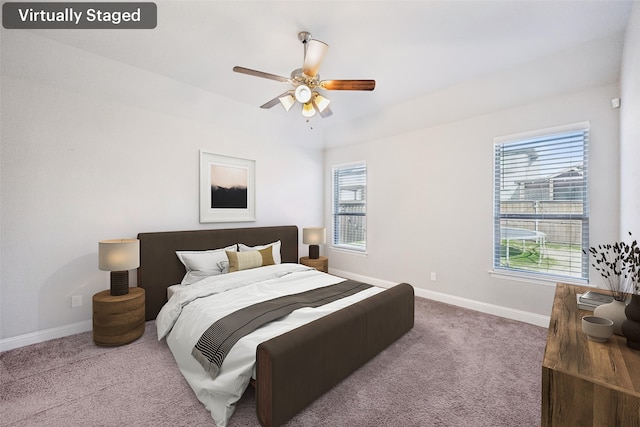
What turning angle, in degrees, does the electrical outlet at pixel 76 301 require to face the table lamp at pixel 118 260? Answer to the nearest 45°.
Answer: approximately 45° to its left

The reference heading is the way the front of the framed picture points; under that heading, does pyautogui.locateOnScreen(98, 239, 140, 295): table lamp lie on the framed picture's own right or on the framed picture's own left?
on the framed picture's own right

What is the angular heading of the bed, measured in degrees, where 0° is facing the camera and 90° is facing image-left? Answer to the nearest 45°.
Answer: approximately 315°

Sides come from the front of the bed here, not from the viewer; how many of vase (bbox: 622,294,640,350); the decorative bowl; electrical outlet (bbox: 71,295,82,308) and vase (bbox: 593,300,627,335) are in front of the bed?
3

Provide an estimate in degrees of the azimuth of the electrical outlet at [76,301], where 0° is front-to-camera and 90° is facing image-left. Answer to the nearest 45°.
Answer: approximately 0°

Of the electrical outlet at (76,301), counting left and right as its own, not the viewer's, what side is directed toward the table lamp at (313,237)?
left

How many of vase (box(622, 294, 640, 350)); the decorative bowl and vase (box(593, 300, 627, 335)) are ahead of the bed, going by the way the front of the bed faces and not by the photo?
3

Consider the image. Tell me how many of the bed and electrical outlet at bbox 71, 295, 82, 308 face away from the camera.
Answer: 0

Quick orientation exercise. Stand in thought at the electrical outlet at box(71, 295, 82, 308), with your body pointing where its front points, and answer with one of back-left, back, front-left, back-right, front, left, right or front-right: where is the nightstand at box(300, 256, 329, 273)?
left

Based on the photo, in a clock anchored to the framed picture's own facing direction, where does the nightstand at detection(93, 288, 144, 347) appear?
The nightstand is roughly at 3 o'clock from the framed picture.

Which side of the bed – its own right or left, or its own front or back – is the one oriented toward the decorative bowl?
front
